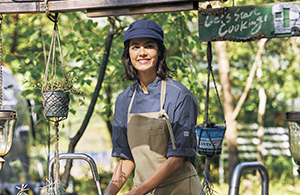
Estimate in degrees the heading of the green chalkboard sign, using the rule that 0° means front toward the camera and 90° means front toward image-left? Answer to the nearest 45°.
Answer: approximately 0°

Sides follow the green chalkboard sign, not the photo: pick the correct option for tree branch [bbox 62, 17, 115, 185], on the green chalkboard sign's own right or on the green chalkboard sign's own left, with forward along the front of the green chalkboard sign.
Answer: on the green chalkboard sign's own right

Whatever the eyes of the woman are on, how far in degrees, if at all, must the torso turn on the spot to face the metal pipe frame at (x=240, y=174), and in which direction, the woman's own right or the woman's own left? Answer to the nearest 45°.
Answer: approximately 90° to the woman's own left
